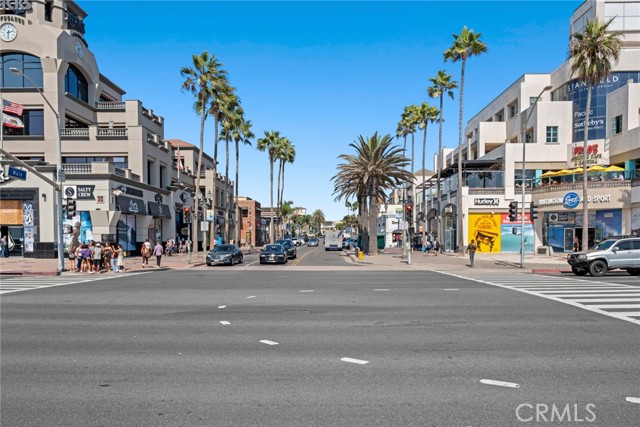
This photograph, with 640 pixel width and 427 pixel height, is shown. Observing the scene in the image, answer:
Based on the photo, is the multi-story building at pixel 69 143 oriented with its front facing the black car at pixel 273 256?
yes

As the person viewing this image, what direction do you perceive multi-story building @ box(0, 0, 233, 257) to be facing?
facing the viewer and to the right of the viewer

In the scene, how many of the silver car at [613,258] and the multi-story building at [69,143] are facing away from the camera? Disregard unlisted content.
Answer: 0

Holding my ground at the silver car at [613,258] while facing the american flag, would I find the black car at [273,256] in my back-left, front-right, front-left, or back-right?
front-right

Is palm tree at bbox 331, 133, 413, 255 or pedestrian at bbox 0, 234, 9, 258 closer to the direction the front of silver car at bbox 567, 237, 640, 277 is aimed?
the pedestrian

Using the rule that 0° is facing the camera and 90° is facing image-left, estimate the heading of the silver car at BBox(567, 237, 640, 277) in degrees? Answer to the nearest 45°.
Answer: approximately 45°

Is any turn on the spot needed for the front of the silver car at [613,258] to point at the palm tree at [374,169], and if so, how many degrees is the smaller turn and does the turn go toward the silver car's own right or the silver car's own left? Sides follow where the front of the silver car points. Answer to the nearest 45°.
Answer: approximately 90° to the silver car's own right

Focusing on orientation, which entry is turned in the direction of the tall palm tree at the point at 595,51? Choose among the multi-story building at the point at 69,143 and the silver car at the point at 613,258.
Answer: the multi-story building

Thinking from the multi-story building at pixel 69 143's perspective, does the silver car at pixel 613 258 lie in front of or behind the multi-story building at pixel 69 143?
in front

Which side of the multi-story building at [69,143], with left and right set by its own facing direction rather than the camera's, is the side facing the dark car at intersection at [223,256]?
front
